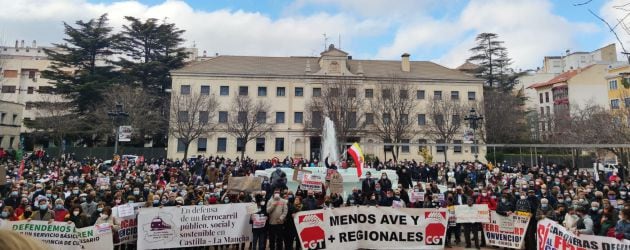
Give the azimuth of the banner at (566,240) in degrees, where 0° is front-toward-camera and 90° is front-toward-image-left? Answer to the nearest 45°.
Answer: approximately 0°

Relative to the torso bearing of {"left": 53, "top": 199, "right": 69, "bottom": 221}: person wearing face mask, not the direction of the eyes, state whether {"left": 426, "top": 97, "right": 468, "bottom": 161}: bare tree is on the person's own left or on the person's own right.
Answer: on the person's own left

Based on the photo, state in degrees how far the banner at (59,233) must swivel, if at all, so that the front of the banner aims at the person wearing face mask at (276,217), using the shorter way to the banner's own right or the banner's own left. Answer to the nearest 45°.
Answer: approximately 90° to the banner's own left

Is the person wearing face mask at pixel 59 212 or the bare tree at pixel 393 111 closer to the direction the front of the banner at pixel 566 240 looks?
the person wearing face mask

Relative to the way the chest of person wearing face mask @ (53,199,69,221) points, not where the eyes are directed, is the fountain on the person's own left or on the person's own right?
on the person's own left

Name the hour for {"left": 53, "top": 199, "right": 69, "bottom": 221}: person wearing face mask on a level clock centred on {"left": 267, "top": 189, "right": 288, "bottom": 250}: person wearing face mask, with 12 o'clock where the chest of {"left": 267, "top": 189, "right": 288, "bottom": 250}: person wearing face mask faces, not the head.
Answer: {"left": 53, "top": 199, "right": 69, "bottom": 221}: person wearing face mask is roughly at 3 o'clock from {"left": 267, "top": 189, "right": 288, "bottom": 250}: person wearing face mask.

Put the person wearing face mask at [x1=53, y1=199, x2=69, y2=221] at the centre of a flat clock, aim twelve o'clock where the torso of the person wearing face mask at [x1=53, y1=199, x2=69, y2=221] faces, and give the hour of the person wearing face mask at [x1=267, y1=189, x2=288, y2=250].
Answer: the person wearing face mask at [x1=267, y1=189, x2=288, y2=250] is roughly at 10 o'clock from the person wearing face mask at [x1=53, y1=199, x2=69, y2=221].
